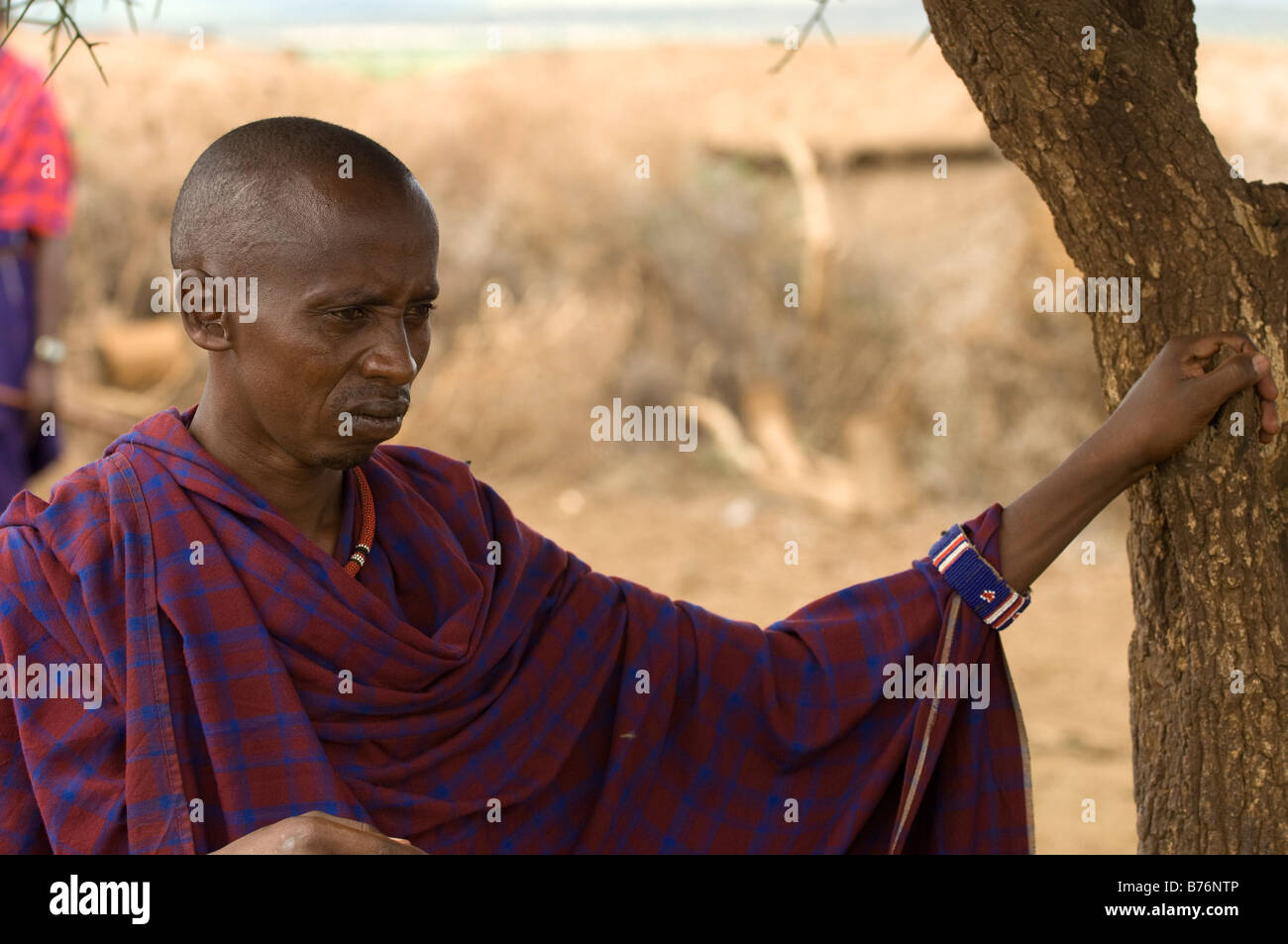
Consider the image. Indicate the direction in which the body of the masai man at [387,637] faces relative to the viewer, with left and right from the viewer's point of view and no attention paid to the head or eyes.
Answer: facing the viewer and to the right of the viewer

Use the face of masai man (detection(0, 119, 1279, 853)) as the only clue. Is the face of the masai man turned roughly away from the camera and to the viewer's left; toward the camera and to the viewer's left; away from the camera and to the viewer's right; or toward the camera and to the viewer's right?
toward the camera and to the viewer's right

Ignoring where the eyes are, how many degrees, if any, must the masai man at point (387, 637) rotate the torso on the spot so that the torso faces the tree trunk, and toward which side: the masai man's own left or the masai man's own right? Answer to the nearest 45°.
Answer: approximately 45° to the masai man's own left

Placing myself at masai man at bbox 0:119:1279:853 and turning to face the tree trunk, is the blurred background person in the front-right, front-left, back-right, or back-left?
back-left

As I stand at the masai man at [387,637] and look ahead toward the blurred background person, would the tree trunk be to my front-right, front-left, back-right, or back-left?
back-right

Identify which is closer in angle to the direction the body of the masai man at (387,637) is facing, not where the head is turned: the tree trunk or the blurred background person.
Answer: the tree trunk
